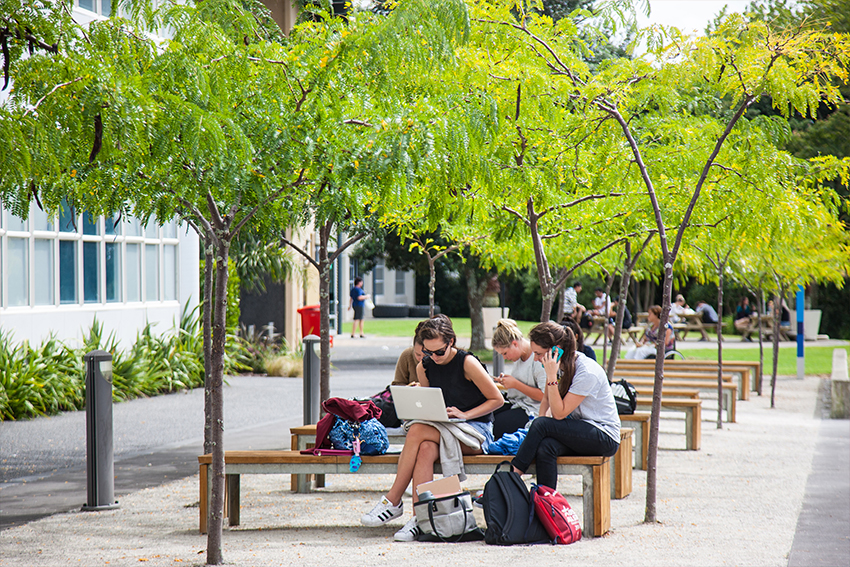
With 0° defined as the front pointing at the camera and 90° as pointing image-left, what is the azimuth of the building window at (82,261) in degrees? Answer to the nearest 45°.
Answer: approximately 315°

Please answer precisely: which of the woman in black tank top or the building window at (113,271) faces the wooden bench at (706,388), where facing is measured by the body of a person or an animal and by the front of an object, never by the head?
the building window

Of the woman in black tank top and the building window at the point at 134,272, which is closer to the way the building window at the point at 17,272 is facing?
the woman in black tank top

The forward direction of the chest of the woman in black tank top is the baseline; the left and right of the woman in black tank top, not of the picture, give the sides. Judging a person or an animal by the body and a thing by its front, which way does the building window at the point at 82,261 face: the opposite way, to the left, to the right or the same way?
to the left

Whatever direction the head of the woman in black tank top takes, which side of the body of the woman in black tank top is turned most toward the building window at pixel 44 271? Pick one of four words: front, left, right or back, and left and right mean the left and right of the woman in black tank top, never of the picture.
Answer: right

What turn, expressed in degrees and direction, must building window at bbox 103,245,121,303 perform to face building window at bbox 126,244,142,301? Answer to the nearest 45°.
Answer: approximately 90° to its left

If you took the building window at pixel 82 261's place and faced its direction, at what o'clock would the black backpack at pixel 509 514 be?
The black backpack is roughly at 1 o'clock from the building window.

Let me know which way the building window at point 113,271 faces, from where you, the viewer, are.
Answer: facing the viewer and to the right of the viewer

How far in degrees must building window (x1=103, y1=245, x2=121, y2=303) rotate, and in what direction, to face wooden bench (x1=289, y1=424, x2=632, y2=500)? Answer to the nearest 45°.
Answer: approximately 45° to its right

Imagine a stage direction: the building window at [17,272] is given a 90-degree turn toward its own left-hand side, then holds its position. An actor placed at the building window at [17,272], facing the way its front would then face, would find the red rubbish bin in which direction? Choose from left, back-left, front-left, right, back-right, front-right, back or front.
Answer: front

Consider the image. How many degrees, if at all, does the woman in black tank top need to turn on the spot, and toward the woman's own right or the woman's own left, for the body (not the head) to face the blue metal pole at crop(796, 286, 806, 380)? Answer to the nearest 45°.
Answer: approximately 180°

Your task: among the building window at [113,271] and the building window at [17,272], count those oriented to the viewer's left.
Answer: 0

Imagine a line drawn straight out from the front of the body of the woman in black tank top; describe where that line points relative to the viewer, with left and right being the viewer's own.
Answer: facing the viewer and to the left of the viewer

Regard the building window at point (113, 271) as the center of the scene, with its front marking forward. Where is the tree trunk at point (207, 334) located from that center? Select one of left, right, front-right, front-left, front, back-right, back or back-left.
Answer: front-right

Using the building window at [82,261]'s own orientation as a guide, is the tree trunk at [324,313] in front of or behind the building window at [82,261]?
in front
